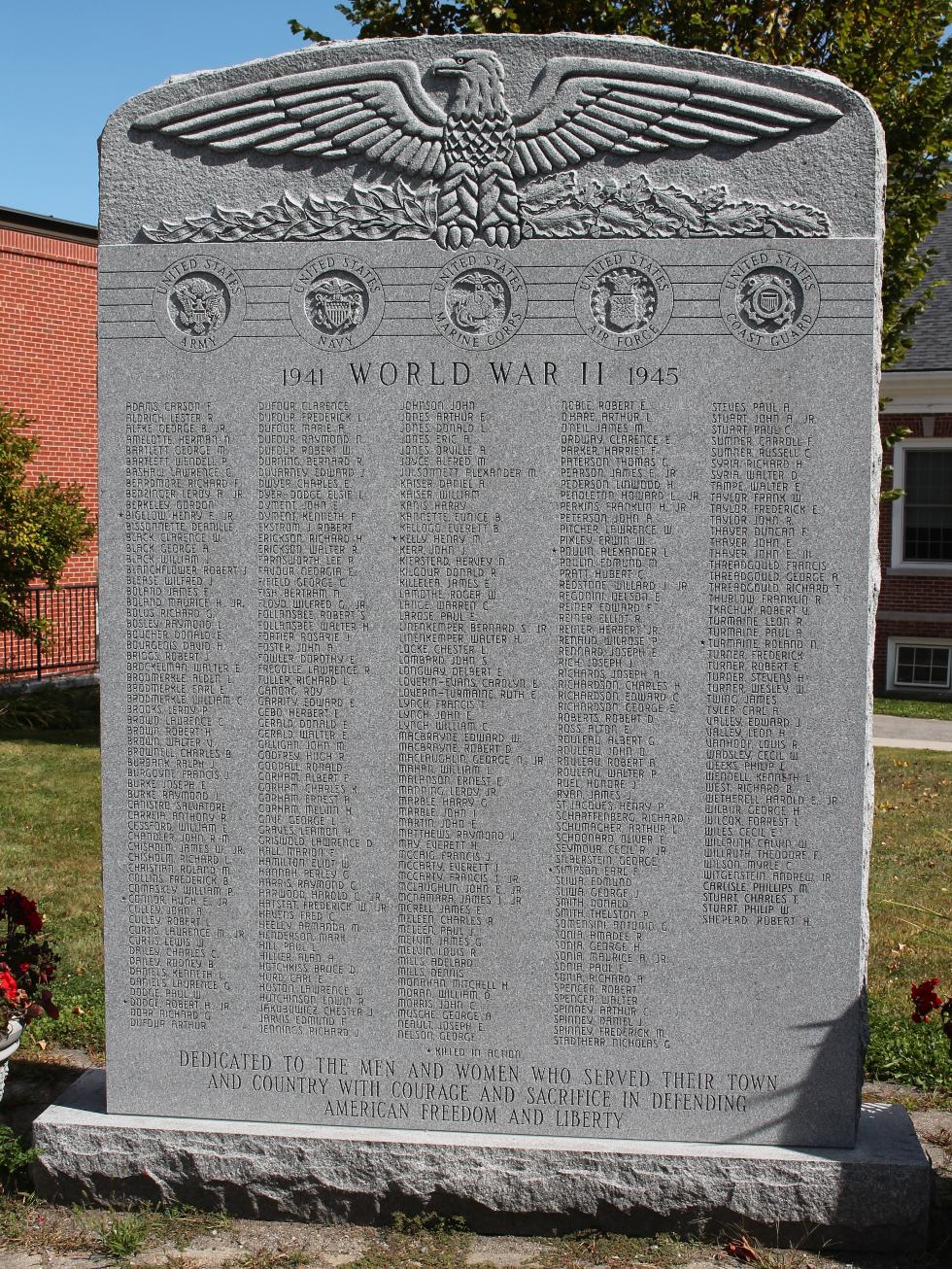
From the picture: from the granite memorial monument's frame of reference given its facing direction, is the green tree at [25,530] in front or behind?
behind

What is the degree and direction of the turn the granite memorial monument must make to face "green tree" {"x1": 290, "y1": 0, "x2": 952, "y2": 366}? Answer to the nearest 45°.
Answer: approximately 135° to its left

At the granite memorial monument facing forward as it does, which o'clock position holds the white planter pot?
The white planter pot is roughly at 3 o'clock from the granite memorial monument.

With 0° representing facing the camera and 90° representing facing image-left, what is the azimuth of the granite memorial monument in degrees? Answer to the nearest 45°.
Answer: approximately 0°
